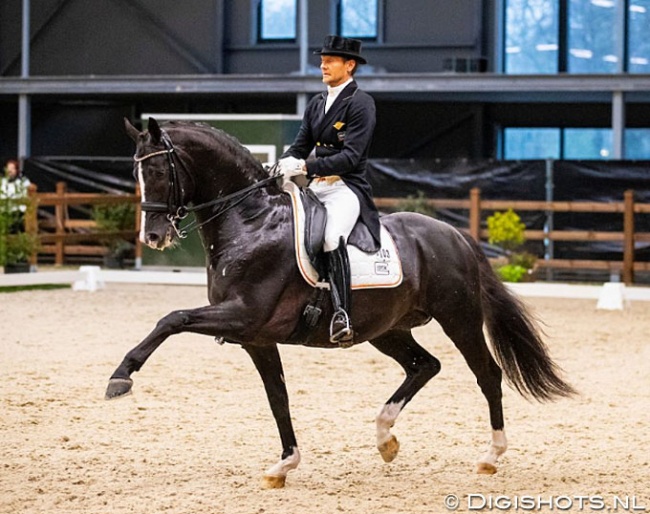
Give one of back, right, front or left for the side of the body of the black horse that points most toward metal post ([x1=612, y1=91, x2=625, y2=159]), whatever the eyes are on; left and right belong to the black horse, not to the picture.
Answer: right

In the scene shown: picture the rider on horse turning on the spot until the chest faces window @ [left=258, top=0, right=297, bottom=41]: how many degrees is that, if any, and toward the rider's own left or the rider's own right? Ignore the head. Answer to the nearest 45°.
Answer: approximately 135° to the rider's own right

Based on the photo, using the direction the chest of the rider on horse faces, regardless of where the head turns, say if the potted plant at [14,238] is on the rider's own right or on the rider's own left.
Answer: on the rider's own right

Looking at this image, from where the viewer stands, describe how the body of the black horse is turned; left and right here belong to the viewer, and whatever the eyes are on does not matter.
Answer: facing to the left of the viewer

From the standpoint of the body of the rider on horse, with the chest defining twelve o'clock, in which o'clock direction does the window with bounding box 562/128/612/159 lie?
The window is roughly at 5 o'clock from the rider on horse.

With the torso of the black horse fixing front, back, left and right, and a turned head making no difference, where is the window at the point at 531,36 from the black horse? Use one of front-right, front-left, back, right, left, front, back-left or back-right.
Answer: right

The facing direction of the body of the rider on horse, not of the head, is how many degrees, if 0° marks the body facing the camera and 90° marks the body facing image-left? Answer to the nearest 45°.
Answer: approximately 45°

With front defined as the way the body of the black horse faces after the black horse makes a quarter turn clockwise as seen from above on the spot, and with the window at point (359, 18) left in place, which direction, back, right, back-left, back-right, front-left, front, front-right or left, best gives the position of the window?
front

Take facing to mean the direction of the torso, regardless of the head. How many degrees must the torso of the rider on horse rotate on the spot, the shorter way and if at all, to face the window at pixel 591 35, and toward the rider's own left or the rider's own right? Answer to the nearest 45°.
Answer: approximately 135° to the rider's own right

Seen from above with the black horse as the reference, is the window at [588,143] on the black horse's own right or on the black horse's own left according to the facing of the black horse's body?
on the black horse's own right

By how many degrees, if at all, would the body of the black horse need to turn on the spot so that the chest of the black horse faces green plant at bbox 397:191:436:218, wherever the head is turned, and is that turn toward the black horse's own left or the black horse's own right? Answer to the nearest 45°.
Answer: approximately 90° to the black horse's own right

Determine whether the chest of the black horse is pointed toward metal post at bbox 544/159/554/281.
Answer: no
